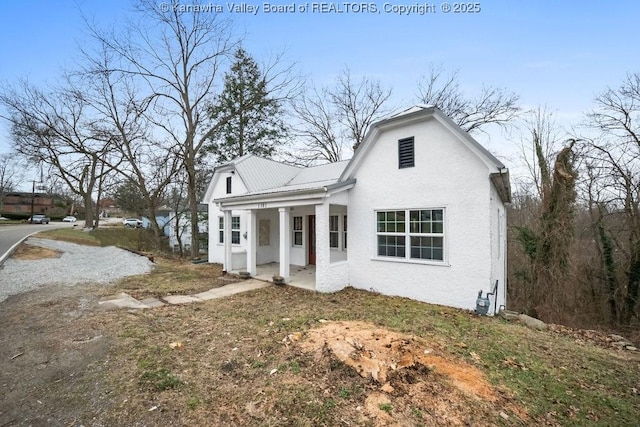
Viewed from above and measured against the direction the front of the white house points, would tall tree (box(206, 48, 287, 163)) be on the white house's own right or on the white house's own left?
on the white house's own right

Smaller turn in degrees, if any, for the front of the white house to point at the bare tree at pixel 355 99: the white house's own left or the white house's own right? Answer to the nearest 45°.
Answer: approximately 135° to the white house's own right

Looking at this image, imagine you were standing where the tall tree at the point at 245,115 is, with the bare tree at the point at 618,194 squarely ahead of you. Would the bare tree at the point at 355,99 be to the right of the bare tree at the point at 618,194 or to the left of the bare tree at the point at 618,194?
left

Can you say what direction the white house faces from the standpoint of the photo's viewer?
facing the viewer and to the left of the viewer

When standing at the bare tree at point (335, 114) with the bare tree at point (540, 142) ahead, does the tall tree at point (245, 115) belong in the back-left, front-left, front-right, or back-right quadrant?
back-right

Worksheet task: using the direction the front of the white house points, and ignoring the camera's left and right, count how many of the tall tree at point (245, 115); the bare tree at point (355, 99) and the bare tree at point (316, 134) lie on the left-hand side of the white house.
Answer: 0

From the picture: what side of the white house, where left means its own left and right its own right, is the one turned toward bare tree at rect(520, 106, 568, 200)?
back

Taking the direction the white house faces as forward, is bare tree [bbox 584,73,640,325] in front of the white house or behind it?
behind

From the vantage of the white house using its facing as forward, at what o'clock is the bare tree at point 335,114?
The bare tree is roughly at 4 o'clock from the white house.

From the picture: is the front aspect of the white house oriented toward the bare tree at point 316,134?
no

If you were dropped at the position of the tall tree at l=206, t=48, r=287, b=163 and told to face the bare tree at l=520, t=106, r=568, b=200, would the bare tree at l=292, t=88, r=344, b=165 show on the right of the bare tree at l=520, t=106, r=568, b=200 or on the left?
left
